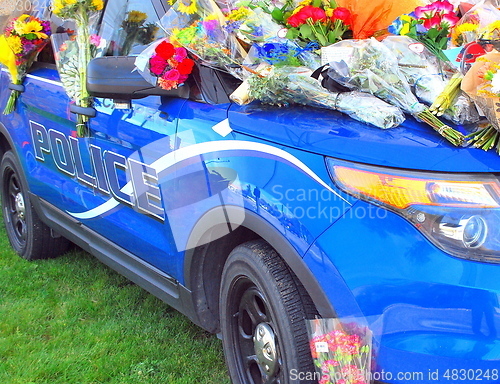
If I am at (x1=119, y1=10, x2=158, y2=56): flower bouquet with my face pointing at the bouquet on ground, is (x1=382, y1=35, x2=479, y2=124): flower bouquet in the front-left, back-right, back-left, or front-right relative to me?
front-left

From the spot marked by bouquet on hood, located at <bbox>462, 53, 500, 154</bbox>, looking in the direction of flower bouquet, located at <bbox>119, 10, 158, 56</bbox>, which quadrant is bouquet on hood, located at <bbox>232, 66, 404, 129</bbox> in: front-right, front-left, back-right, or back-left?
front-left

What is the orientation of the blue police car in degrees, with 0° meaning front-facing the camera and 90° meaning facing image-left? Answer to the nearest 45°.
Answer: approximately 315°
